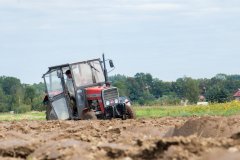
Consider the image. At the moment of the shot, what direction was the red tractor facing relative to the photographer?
facing the viewer and to the right of the viewer
